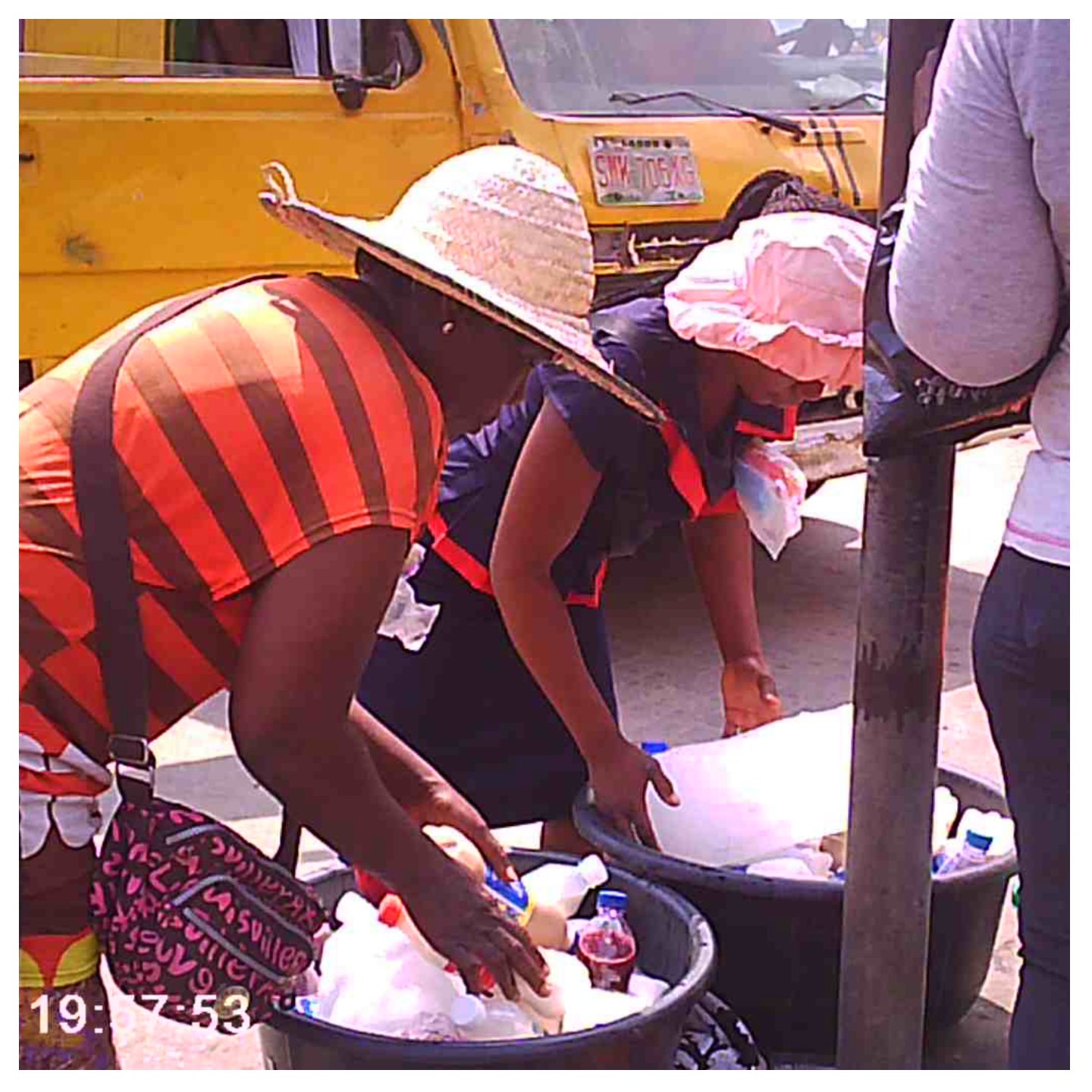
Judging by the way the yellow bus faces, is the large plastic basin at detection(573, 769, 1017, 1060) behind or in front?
in front

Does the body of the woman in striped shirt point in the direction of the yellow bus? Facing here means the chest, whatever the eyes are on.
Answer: no

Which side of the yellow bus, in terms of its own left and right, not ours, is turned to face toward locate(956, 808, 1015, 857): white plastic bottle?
front

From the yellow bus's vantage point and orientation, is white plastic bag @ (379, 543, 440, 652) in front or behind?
in front

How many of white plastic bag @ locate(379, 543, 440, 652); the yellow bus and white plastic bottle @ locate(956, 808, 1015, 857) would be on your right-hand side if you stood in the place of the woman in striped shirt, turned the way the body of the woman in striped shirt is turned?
0

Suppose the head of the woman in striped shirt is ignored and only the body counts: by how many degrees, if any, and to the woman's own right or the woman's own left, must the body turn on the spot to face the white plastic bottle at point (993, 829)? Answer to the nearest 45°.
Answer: approximately 45° to the woman's own left

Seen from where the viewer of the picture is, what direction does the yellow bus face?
facing the viewer and to the right of the viewer

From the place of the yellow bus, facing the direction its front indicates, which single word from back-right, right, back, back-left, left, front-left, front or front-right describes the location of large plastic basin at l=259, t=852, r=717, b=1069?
front-right

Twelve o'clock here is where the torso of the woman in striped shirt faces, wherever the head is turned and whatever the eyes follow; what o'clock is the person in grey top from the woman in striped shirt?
The person in grey top is roughly at 12 o'clock from the woman in striped shirt.

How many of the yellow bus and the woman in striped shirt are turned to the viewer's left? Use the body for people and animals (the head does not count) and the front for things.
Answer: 0

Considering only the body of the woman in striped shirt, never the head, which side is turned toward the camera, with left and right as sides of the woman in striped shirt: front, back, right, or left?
right

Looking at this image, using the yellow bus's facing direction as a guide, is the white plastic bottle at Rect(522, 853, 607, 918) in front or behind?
in front
